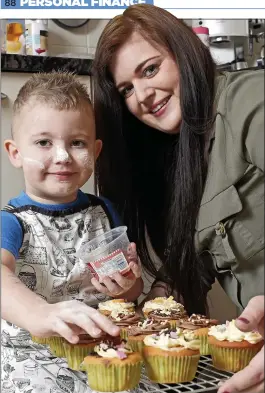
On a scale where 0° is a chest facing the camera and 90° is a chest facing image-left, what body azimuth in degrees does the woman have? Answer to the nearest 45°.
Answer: approximately 45°

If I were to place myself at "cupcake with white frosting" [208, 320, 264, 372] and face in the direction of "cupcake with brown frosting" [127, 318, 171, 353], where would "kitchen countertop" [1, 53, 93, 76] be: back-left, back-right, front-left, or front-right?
front-right

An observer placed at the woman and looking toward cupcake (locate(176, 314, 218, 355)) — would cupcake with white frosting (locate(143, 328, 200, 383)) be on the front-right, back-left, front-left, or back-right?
front-right
